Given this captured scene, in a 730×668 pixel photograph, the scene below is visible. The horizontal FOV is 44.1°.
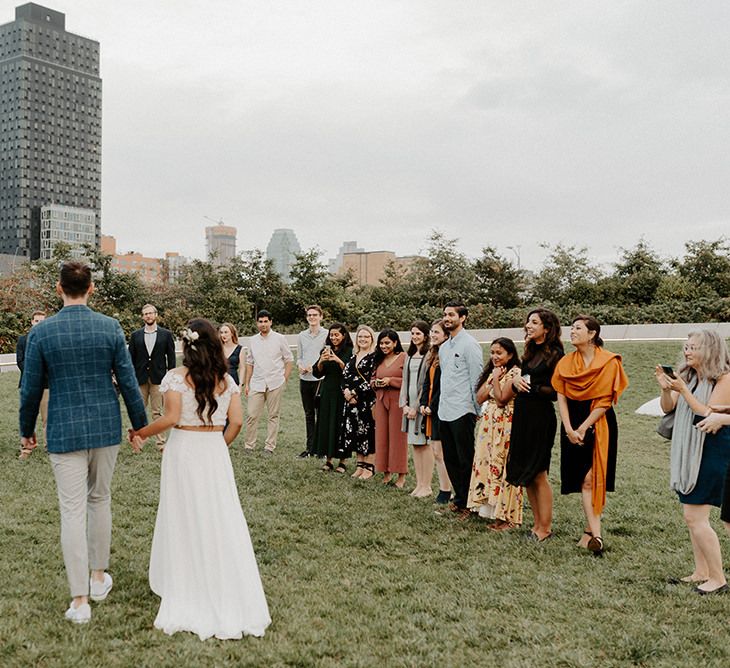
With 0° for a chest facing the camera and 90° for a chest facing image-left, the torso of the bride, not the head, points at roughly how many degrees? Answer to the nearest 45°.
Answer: approximately 180°

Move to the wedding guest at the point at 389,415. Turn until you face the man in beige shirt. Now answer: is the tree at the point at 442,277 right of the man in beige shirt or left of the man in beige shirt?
right

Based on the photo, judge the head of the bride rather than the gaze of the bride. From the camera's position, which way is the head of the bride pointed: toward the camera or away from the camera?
away from the camera

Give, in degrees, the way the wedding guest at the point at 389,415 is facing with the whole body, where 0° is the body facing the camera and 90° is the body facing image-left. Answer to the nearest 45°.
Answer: approximately 45°

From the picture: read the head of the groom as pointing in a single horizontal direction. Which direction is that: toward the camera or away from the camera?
away from the camera

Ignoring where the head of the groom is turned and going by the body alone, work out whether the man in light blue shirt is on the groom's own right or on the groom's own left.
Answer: on the groom's own right

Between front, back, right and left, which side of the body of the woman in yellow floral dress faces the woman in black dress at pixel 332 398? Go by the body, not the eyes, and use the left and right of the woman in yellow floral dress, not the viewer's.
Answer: right

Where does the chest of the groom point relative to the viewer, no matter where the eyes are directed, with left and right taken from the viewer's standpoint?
facing away from the viewer

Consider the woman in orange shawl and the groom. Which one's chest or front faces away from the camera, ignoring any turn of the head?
the groom

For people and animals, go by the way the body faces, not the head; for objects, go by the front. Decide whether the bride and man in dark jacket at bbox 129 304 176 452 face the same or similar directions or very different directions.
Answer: very different directions
